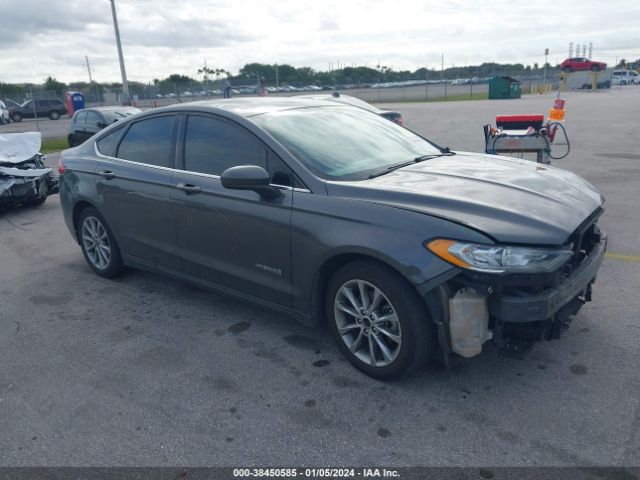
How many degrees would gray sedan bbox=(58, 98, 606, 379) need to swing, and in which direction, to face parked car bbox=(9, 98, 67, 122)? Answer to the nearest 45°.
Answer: approximately 180°

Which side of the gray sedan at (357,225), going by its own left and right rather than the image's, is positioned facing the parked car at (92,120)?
back

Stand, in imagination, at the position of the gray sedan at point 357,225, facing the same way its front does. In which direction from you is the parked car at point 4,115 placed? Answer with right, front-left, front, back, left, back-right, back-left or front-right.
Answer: back

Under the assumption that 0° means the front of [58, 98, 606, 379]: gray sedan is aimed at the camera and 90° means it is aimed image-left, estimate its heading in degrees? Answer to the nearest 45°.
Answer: approximately 315°

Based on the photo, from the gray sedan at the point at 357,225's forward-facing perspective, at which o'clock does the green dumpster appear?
The green dumpster is roughly at 8 o'clock from the gray sedan.

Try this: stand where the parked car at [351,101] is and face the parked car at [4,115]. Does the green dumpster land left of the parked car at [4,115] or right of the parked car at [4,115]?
right
